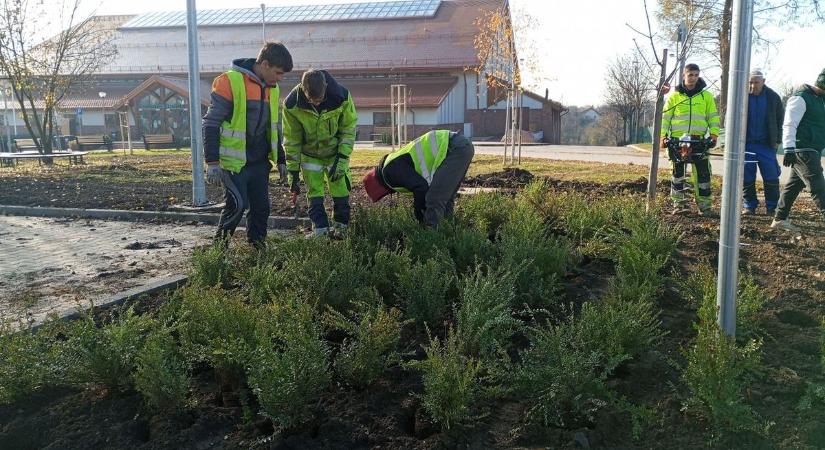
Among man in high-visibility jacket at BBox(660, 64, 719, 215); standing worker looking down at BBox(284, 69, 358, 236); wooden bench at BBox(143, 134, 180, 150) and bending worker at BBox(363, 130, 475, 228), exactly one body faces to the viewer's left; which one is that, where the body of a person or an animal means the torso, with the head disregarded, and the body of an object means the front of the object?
bending worker at BBox(363, 130, 475, 228)

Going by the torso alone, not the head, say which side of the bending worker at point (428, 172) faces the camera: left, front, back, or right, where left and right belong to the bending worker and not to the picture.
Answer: left

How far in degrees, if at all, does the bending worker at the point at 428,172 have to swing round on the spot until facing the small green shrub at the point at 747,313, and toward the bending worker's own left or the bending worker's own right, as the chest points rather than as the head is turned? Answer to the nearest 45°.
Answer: approximately 135° to the bending worker's own left

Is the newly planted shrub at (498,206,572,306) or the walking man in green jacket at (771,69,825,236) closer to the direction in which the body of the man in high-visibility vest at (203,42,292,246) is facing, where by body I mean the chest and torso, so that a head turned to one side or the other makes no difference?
the newly planted shrub

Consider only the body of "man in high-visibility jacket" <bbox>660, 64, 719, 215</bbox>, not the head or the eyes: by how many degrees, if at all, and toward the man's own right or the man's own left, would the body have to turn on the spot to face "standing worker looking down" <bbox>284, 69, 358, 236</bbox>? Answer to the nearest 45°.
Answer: approximately 45° to the man's own right
